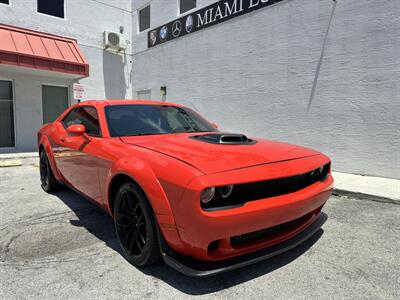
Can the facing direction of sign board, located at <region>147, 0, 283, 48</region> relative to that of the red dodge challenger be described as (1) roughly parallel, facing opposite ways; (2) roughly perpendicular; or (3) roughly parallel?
roughly perpendicular

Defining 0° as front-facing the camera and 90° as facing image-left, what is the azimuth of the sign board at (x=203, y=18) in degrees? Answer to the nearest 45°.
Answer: approximately 45°

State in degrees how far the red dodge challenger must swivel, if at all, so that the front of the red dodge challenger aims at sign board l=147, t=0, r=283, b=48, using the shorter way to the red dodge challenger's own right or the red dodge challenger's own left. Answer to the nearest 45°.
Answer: approximately 135° to the red dodge challenger's own left

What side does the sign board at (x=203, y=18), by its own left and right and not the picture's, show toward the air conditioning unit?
right

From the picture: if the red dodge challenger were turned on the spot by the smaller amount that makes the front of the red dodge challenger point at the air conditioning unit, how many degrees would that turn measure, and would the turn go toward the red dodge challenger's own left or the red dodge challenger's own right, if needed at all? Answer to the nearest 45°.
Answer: approximately 135° to the red dodge challenger's own left

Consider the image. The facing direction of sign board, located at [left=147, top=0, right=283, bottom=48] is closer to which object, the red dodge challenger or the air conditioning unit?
the red dodge challenger

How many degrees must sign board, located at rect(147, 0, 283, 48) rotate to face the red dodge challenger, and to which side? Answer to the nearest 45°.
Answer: approximately 45° to its left

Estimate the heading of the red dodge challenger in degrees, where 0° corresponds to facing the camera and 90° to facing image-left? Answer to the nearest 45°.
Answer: approximately 315°
